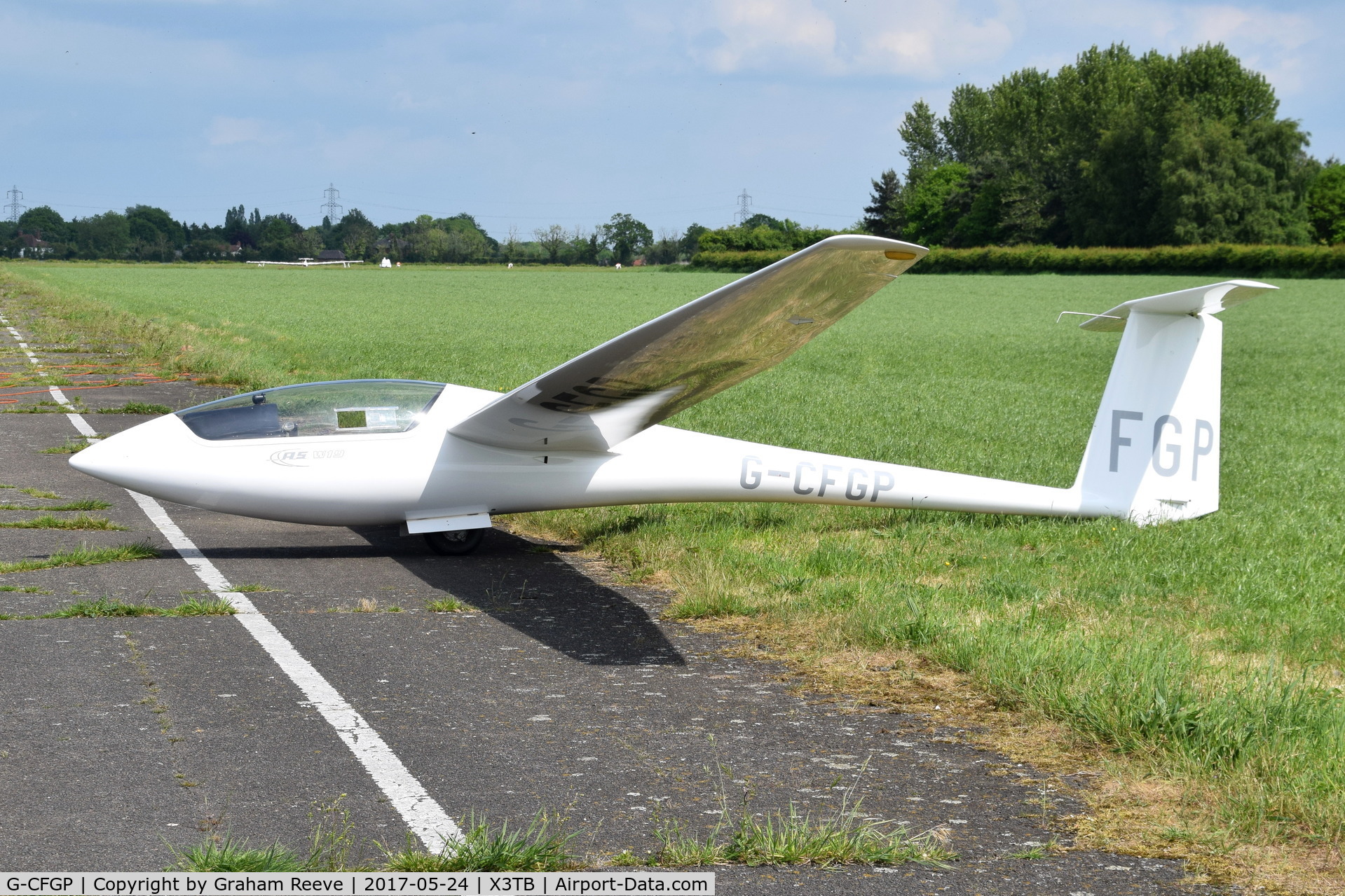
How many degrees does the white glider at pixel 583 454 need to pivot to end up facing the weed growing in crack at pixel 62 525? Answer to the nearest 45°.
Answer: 0° — it already faces it

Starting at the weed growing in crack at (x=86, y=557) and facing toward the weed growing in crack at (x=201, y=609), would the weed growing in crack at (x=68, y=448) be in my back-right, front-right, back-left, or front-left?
back-left

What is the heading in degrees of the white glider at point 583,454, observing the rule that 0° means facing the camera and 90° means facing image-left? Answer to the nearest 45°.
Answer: approximately 90°

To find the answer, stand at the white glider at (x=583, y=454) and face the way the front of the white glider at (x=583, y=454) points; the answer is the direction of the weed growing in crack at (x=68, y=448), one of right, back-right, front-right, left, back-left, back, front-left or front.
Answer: front-right

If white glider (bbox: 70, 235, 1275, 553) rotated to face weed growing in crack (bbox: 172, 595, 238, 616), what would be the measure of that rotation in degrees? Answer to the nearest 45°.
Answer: approximately 45° to its left

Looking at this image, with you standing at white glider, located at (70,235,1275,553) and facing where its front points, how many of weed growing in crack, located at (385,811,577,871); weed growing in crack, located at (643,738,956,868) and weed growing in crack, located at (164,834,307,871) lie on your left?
3

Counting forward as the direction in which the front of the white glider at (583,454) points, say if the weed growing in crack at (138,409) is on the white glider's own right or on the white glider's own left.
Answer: on the white glider's own right

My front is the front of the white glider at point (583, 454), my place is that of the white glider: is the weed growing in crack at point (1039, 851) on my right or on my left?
on my left

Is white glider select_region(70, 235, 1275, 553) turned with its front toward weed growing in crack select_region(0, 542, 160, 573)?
yes

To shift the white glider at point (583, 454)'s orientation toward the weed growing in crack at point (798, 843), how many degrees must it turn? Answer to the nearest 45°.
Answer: approximately 90° to its left

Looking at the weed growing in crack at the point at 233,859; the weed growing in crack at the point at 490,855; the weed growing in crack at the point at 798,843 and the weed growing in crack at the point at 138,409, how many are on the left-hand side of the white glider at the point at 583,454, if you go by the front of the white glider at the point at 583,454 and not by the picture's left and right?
3
